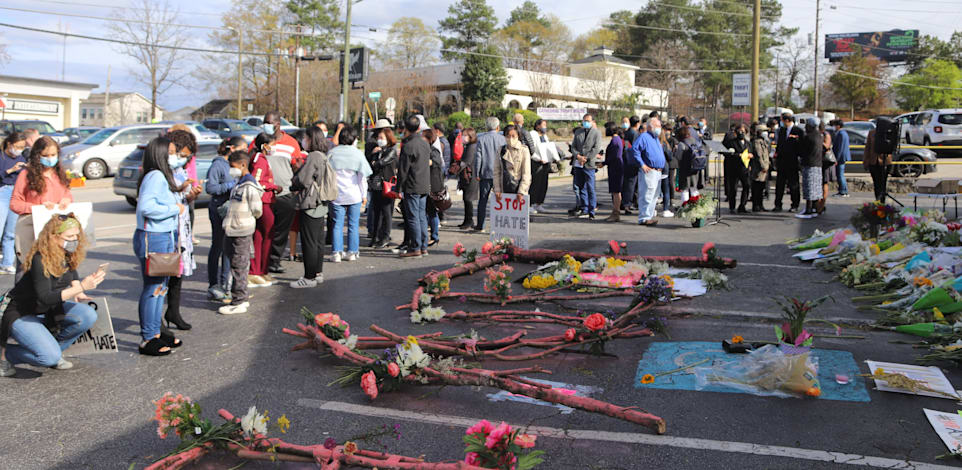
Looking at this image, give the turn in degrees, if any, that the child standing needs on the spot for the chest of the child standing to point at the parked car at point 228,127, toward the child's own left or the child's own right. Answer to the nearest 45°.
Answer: approximately 135° to the child's own right

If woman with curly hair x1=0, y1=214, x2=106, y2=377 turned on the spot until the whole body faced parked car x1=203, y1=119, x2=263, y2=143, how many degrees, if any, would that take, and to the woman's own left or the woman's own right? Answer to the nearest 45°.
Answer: approximately 135° to the woman's own left

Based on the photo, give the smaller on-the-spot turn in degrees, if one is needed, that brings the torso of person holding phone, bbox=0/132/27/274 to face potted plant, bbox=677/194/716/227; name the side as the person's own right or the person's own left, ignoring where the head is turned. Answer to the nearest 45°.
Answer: approximately 45° to the person's own left

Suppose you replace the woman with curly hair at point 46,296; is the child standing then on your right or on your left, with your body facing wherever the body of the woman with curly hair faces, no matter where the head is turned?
on your left

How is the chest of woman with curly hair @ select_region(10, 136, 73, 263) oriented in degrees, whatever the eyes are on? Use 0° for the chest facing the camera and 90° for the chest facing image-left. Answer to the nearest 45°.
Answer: approximately 315°

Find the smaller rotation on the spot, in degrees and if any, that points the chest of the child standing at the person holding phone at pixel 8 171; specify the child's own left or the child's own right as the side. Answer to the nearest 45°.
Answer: approximately 90° to the child's own right

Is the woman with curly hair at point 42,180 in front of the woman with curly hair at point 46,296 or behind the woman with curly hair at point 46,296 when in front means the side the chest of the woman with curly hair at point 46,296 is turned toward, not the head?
behind

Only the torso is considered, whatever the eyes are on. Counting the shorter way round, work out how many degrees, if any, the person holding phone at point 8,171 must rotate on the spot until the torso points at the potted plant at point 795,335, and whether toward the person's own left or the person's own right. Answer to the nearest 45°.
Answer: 0° — they already face it

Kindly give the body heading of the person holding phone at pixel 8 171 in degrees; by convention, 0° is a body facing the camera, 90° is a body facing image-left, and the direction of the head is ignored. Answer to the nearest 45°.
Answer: approximately 315°

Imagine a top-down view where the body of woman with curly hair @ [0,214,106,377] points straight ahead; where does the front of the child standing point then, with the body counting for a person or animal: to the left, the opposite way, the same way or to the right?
to the right
